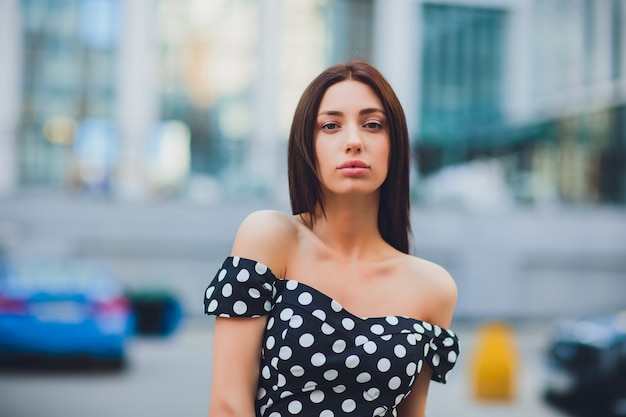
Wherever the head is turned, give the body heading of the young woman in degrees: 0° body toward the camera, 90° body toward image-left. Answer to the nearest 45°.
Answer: approximately 0°

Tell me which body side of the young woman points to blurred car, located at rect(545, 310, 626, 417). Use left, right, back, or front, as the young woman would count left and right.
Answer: back

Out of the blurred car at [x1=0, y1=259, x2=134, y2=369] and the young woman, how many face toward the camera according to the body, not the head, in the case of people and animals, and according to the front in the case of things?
1

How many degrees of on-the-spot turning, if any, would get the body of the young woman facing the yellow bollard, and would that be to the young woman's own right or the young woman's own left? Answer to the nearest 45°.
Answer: approximately 180°

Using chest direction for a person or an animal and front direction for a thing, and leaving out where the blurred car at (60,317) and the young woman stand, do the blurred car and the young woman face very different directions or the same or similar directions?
very different directions

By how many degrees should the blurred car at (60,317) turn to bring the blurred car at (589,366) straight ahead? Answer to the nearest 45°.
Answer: approximately 135° to its right

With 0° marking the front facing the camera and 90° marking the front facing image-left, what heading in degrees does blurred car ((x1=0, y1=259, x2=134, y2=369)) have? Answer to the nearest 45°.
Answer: approximately 180°

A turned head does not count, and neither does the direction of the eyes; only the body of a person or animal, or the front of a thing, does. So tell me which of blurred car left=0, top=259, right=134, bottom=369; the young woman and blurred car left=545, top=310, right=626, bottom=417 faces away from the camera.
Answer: blurred car left=0, top=259, right=134, bottom=369
